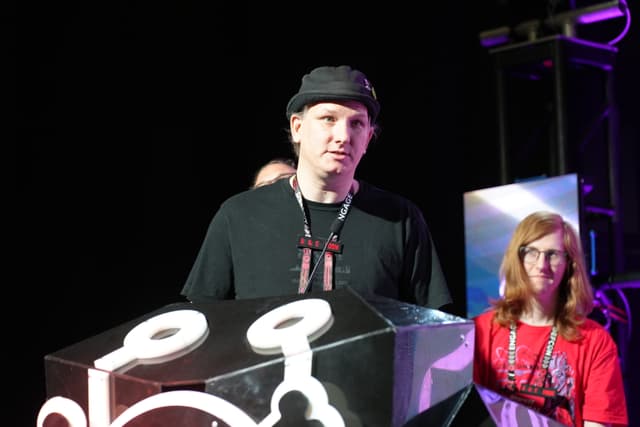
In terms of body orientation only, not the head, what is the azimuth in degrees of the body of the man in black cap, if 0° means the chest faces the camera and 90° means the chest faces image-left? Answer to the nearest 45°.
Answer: approximately 0°

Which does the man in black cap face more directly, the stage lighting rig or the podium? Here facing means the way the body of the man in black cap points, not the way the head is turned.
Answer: the podium

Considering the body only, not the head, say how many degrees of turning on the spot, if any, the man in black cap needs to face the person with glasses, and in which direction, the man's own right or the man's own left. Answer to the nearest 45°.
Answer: approximately 135° to the man's own left

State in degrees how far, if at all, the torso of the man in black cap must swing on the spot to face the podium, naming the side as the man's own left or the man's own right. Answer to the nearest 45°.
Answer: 0° — they already face it

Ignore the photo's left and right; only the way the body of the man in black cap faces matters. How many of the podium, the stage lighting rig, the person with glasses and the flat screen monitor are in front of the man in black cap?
1

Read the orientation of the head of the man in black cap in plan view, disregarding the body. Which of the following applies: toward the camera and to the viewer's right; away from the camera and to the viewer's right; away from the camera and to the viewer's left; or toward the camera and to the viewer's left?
toward the camera and to the viewer's right

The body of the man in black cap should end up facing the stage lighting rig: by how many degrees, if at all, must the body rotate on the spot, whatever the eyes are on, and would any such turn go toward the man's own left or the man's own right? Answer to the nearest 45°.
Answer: approximately 135° to the man's own left

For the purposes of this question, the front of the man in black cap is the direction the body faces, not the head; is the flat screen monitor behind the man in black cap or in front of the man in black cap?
behind
